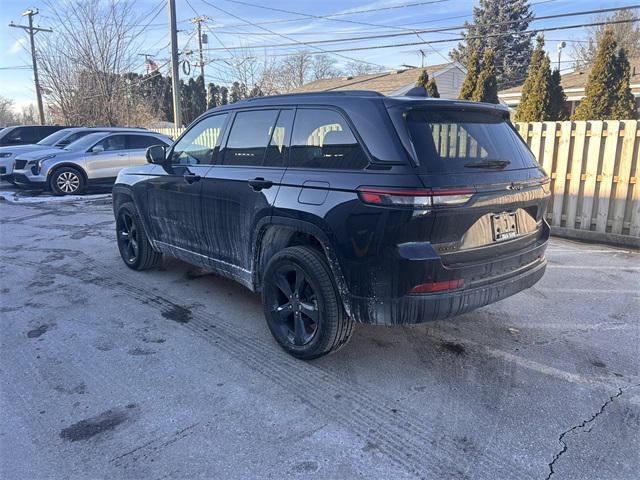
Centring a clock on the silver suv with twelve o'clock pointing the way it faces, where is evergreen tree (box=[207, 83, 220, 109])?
The evergreen tree is roughly at 5 o'clock from the silver suv.

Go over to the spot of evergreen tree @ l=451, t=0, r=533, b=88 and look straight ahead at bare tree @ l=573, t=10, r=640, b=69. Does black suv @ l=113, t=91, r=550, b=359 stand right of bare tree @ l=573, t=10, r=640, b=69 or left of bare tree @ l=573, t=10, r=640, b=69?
right

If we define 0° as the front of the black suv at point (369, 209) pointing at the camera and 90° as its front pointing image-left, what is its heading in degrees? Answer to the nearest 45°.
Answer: approximately 135°

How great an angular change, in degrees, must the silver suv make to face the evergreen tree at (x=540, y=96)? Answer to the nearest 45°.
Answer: approximately 135° to its left

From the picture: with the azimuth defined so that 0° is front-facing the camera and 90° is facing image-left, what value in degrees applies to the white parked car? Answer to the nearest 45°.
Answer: approximately 45°

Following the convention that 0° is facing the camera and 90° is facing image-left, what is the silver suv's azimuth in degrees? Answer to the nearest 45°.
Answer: approximately 45°

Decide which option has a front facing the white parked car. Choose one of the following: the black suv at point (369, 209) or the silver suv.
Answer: the black suv
